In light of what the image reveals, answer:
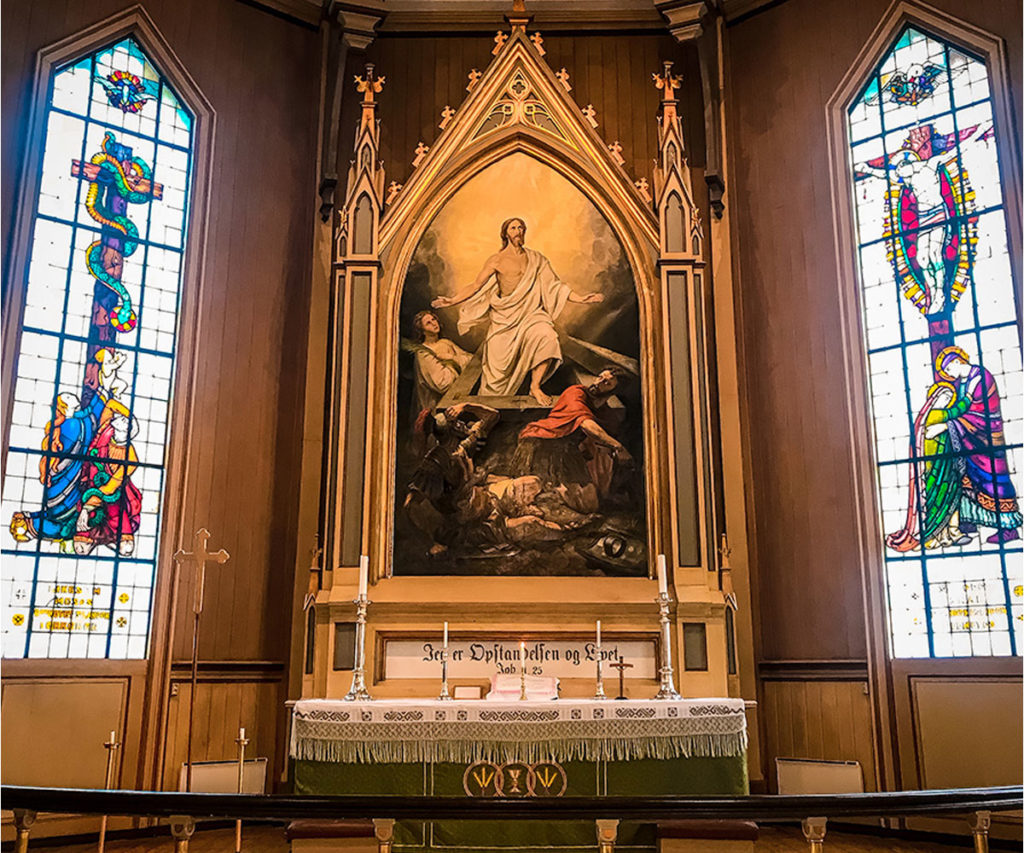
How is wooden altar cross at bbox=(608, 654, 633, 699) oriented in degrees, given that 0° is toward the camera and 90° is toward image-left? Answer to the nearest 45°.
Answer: approximately 0°

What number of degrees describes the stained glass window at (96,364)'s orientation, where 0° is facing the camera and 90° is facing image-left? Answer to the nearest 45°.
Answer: approximately 315°

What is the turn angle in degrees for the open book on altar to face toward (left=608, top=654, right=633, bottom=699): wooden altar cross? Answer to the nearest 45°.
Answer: approximately 135° to its left

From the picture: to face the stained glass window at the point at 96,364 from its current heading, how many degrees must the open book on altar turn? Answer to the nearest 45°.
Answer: approximately 90° to its right

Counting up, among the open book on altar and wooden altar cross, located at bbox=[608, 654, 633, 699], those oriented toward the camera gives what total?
2

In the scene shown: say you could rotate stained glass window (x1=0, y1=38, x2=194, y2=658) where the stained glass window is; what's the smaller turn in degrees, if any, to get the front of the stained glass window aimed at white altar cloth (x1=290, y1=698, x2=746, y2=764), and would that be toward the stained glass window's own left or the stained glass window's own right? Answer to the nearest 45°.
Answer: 0° — it already faces it

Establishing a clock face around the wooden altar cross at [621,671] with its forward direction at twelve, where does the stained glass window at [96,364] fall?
The stained glass window is roughly at 3 o'clock from the wooden altar cross.
